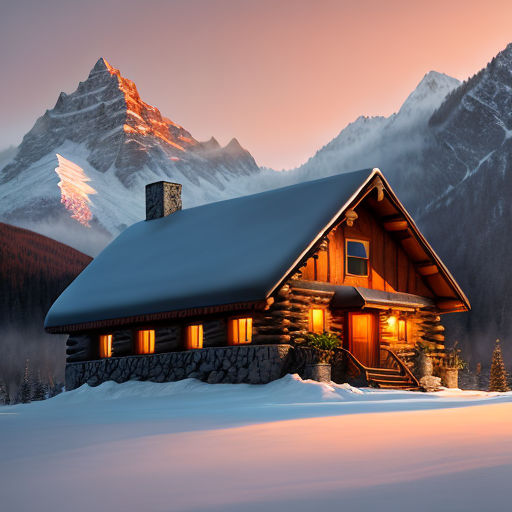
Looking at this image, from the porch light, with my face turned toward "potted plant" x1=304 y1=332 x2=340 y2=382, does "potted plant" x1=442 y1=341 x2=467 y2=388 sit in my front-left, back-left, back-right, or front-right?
back-left

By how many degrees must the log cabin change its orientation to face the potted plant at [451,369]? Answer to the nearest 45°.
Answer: approximately 45° to its left

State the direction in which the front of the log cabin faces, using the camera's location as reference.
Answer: facing the viewer and to the right of the viewer

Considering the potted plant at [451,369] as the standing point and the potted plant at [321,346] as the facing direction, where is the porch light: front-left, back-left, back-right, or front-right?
front-right
